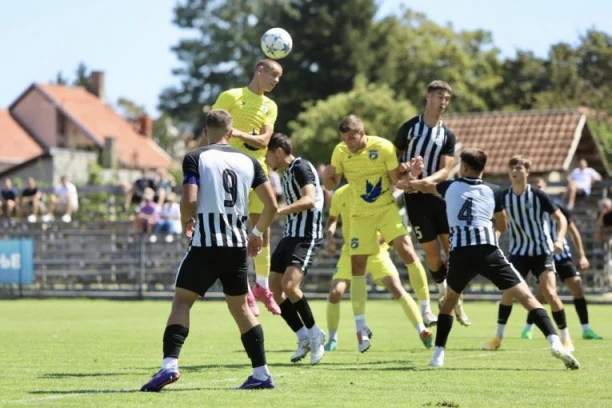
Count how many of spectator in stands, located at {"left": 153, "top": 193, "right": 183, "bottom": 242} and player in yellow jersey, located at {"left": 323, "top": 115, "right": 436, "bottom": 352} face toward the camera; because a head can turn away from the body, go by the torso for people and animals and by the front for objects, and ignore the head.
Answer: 2

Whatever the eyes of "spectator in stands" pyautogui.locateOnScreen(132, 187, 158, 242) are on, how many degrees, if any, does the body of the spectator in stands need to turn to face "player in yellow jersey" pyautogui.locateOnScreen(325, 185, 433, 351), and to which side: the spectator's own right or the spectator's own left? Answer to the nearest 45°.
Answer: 0° — they already face them

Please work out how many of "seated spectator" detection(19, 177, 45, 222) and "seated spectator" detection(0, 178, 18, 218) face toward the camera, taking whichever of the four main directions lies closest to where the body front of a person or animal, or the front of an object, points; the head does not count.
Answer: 2

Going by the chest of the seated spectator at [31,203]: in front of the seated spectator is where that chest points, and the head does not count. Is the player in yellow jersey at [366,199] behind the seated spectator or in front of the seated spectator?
in front

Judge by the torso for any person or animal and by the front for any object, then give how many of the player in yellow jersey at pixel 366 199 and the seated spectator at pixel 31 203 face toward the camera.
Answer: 2
